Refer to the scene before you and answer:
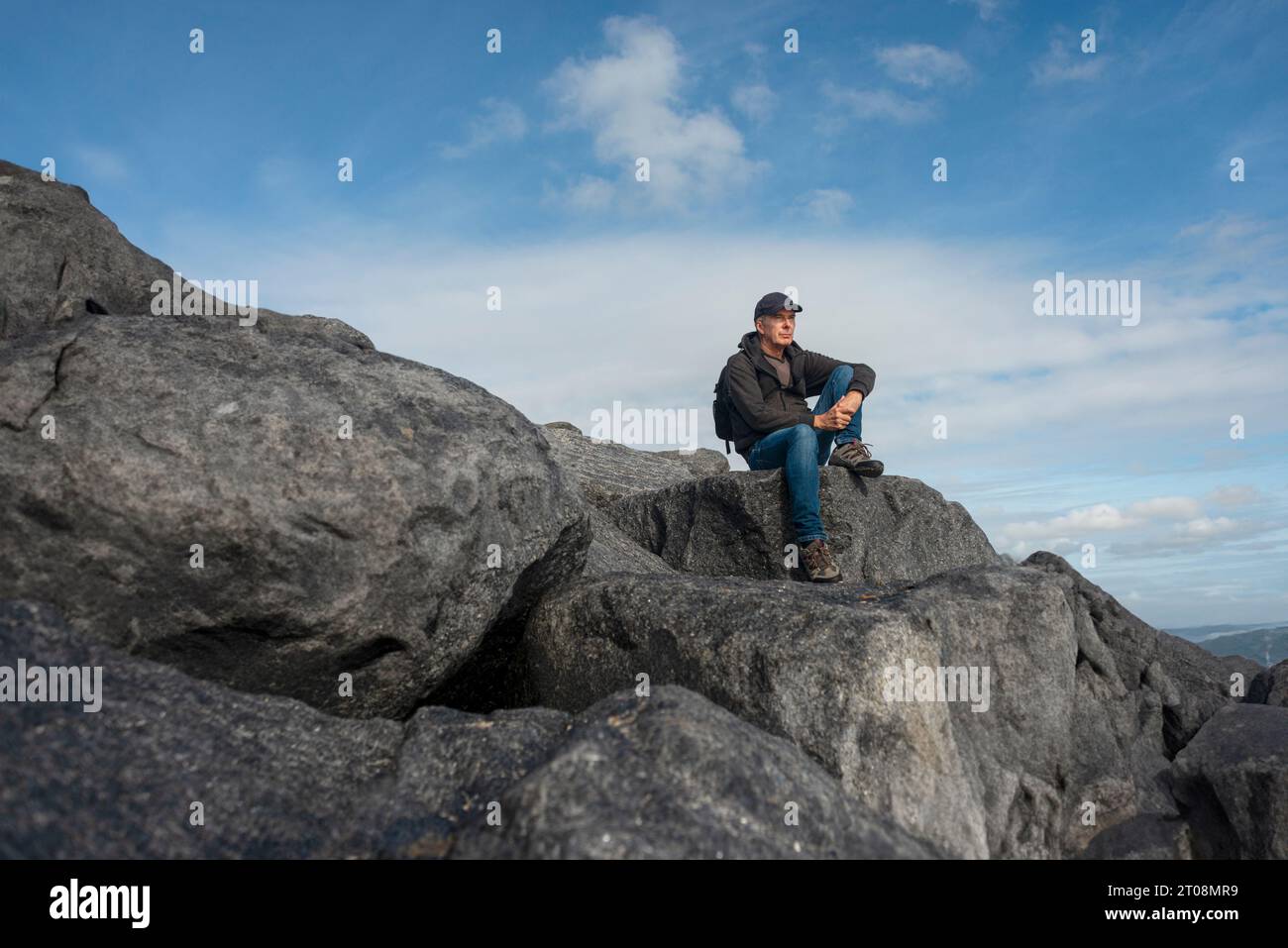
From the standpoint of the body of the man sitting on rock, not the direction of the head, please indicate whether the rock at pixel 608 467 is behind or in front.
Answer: behind

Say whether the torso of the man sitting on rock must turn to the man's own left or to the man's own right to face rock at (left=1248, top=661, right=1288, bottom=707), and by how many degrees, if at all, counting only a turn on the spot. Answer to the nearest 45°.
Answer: approximately 45° to the man's own left

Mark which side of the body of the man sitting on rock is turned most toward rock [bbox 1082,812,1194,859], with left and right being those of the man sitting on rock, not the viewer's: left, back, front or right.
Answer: front

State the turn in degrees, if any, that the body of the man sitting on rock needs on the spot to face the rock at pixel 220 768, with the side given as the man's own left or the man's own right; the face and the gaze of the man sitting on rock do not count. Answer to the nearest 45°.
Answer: approximately 45° to the man's own right

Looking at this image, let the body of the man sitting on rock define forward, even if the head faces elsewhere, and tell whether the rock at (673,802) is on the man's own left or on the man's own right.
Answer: on the man's own right

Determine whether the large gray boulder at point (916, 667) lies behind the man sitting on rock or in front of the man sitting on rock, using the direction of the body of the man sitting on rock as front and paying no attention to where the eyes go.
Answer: in front

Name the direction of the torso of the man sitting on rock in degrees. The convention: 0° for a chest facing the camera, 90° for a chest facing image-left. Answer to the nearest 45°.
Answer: approximately 315°

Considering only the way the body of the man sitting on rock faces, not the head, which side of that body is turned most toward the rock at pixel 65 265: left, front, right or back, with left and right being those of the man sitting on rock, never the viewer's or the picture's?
right
